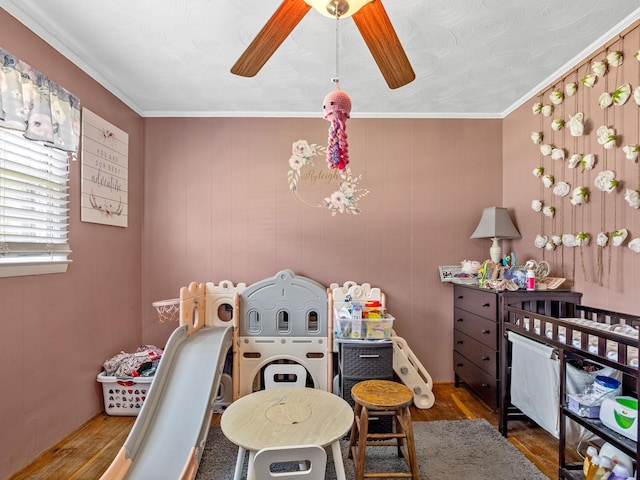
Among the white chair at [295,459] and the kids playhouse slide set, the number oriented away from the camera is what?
1

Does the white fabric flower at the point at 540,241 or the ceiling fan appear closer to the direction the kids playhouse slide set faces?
the ceiling fan

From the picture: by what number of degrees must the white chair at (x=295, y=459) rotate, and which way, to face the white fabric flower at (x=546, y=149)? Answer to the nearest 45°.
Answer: approximately 45° to its right

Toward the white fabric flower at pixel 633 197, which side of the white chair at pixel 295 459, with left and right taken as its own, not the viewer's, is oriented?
right

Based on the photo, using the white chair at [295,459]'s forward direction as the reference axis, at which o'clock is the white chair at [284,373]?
the white chair at [284,373] is roughly at 12 o'clock from the white chair at [295,459].

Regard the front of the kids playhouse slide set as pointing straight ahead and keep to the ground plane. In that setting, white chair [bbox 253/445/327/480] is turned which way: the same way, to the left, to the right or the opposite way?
the opposite way

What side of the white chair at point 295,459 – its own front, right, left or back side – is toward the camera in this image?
back

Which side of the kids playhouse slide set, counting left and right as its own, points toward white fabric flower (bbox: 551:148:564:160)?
left

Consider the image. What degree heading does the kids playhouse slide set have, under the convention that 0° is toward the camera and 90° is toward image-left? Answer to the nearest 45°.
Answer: approximately 0°

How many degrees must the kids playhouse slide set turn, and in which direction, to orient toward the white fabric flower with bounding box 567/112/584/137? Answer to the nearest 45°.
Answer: approximately 90° to its left
